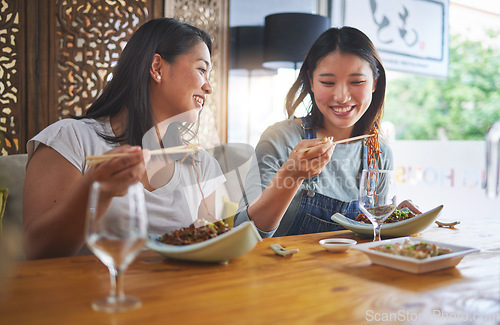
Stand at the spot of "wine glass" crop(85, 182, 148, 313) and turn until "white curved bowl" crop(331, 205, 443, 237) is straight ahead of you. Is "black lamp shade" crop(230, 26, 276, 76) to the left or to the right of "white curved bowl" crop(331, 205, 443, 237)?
left

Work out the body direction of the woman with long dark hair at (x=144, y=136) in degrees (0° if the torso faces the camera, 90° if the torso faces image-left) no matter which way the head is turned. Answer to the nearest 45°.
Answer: approximately 315°

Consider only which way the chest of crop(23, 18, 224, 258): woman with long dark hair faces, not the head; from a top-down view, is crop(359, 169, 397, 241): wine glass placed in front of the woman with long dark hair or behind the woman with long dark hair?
in front

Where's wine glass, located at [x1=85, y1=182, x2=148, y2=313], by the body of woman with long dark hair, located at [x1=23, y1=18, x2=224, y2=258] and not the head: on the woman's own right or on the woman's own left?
on the woman's own right

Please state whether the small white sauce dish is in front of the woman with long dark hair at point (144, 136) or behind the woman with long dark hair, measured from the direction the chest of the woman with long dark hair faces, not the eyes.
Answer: in front

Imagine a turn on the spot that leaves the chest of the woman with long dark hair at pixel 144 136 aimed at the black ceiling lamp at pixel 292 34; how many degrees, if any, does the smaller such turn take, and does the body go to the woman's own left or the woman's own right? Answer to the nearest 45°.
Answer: approximately 90° to the woman's own left

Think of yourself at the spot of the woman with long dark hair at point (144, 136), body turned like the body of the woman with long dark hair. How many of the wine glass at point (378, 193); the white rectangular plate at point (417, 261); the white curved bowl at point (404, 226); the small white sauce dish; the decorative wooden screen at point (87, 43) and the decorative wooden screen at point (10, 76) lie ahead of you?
4

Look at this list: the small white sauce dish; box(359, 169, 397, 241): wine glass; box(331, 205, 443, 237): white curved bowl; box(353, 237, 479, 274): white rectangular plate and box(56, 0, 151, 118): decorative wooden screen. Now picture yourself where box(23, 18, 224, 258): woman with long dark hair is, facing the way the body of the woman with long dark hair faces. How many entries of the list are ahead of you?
4

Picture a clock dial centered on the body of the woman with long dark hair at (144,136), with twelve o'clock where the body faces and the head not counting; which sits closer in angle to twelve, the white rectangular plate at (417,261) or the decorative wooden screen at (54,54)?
the white rectangular plate

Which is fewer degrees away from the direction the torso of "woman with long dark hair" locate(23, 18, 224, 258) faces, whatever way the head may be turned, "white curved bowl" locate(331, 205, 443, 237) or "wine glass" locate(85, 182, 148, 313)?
the white curved bowl

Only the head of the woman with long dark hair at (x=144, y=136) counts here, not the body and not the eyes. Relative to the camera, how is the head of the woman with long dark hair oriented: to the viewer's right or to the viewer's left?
to the viewer's right
